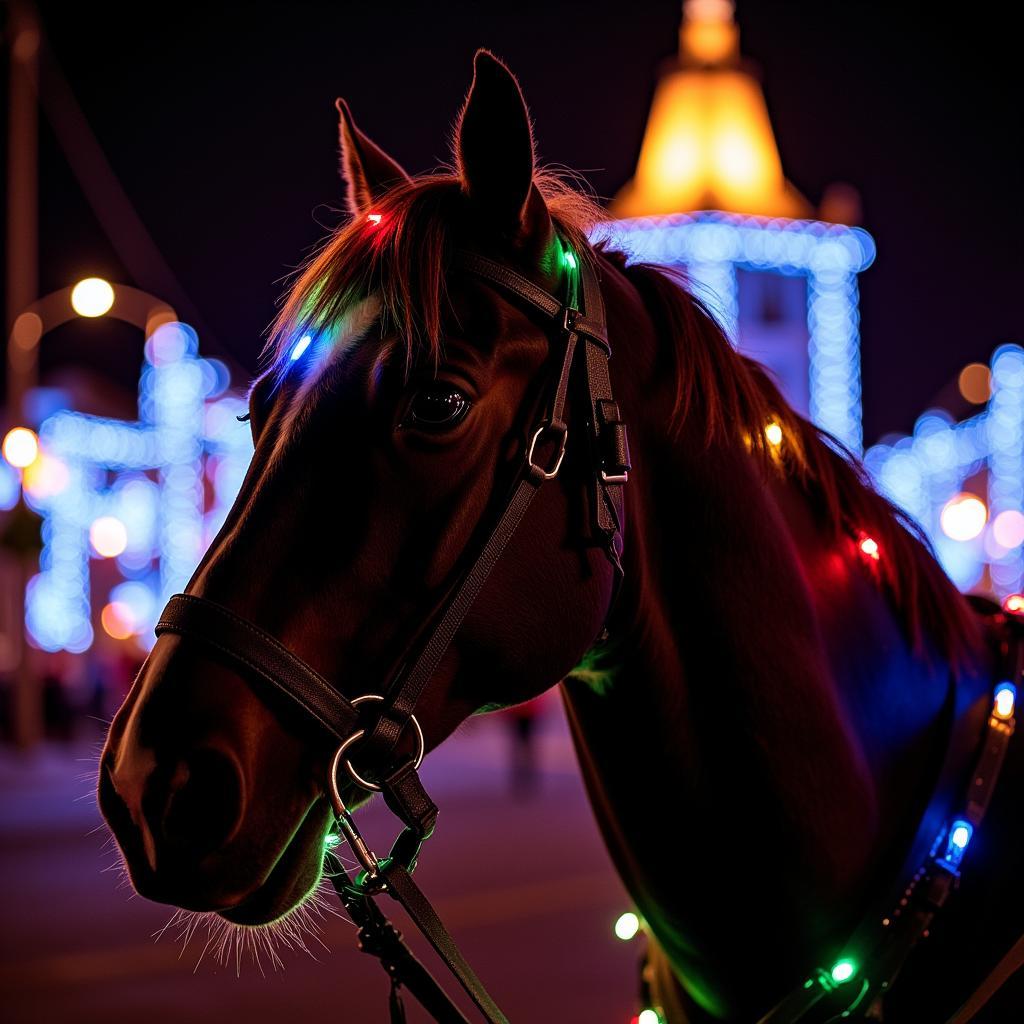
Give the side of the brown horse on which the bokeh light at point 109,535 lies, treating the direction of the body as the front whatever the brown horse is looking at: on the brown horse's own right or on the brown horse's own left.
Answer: on the brown horse's own right

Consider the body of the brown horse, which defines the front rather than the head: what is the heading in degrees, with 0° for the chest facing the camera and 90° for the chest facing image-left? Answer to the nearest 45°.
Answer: approximately 45°

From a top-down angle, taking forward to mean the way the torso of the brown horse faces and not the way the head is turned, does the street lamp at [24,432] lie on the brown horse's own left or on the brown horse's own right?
on the brown horse's own right

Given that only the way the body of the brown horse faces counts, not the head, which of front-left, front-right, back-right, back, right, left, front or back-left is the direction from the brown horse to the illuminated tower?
back-right

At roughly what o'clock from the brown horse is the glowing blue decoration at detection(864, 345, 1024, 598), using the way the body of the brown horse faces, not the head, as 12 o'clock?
The glowing blue decoration is roughly at 5 o'clock from the brown horse.

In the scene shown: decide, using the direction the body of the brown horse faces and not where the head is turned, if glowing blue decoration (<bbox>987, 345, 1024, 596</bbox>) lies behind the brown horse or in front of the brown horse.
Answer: behind
